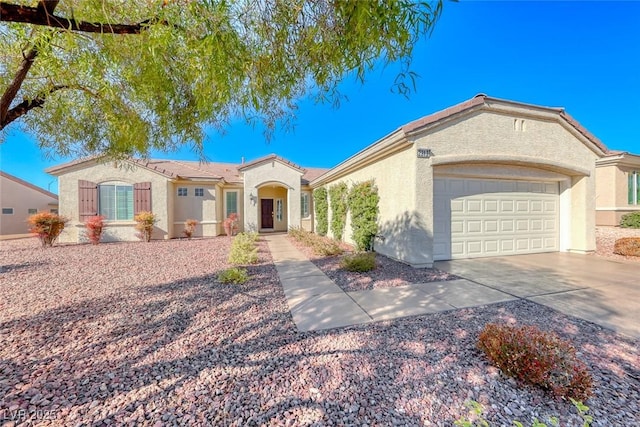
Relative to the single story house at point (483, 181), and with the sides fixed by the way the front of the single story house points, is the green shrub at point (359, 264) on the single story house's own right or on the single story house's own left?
on the single story house's own right

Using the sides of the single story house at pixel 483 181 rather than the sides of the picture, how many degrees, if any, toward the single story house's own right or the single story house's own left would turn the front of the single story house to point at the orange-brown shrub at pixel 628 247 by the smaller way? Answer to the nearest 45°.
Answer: approximately 90° to the single story house's own left

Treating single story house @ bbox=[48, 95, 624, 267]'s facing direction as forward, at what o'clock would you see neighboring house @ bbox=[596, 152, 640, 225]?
The neighboring house is roughly at 8 o'clock from the single story house.

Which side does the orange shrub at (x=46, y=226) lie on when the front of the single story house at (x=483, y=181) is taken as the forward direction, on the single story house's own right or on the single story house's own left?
on the single story house's own right

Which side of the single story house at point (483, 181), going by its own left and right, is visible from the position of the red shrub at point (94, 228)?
right

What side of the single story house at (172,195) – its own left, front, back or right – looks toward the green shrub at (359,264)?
front

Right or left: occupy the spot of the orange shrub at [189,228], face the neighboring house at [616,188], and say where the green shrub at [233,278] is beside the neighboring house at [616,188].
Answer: right

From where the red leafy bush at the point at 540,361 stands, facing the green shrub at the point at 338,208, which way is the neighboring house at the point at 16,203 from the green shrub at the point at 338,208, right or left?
left

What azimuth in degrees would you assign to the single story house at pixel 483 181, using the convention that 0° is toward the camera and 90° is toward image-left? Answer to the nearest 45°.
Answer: approximately 0°
